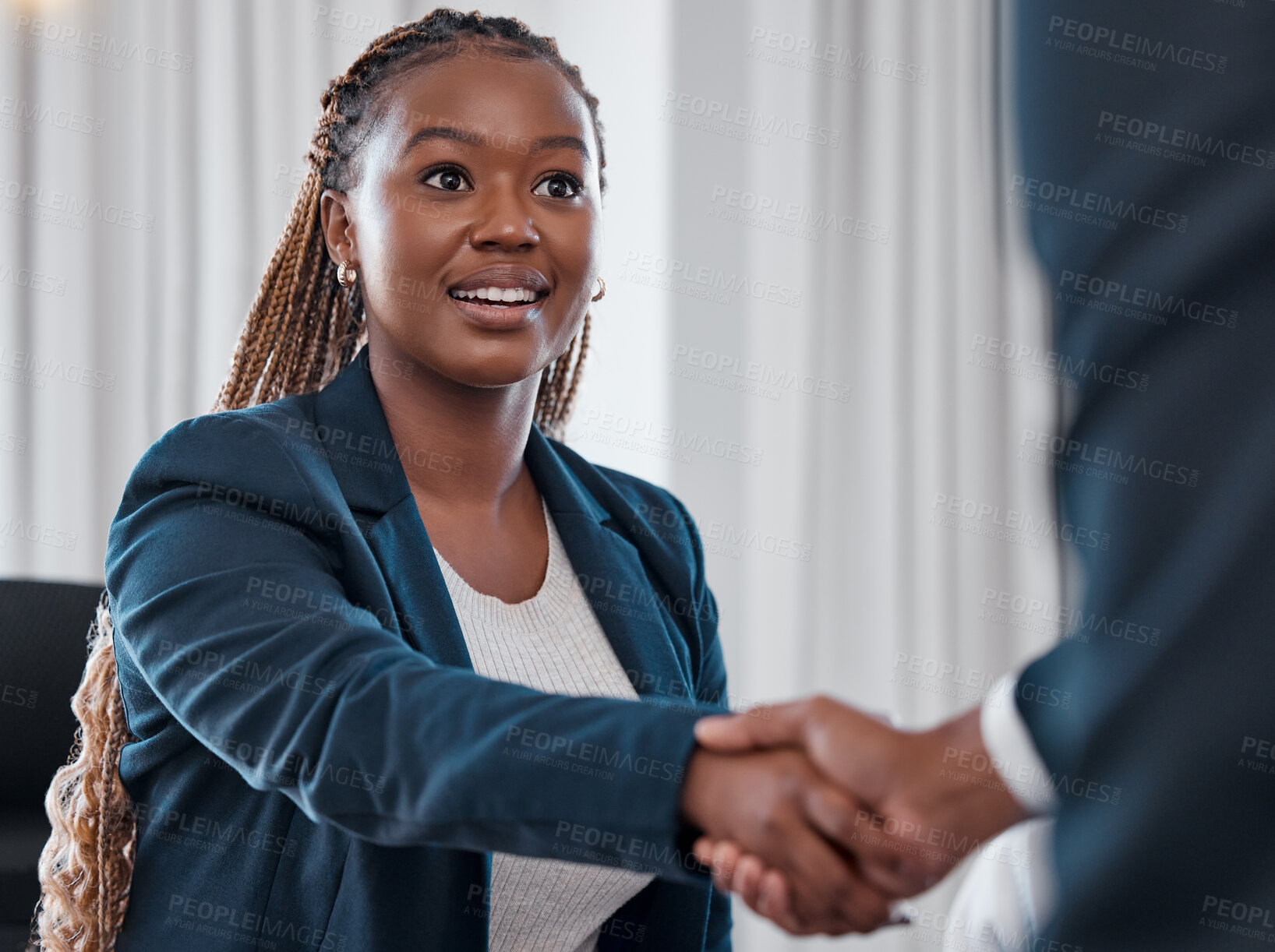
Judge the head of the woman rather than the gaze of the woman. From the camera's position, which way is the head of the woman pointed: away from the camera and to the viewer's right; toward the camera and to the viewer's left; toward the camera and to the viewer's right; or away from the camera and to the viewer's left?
toward the camera and to the viewer's right

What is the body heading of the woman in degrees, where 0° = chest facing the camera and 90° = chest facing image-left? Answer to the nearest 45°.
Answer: approximately 315°
